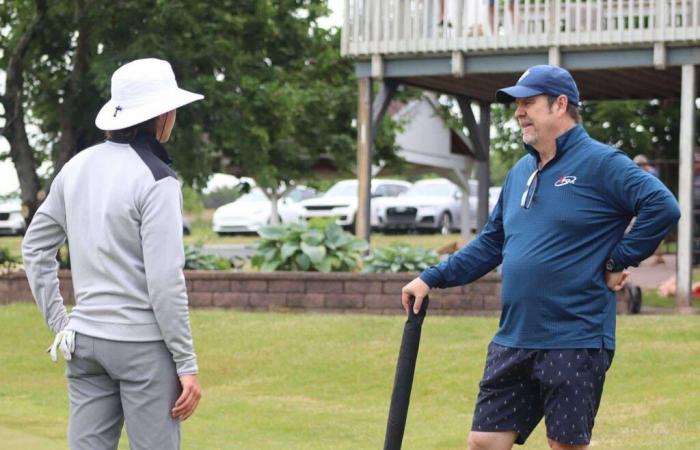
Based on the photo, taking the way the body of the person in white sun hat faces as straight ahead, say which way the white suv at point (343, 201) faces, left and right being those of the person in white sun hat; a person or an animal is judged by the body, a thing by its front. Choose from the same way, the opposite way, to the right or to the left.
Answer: the opposite way

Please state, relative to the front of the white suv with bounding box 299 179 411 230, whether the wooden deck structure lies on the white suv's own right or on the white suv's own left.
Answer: on the white suv's own left

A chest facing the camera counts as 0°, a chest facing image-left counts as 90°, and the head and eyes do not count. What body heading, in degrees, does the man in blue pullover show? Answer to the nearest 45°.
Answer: approximately 45°

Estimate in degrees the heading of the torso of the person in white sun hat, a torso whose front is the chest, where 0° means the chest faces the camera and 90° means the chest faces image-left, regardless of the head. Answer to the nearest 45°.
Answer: approximately 225°

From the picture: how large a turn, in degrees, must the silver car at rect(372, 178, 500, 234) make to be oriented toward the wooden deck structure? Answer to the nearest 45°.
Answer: approximately 45° to its left

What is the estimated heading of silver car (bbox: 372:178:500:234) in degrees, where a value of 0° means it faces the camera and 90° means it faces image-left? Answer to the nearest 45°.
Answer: approximately 45°

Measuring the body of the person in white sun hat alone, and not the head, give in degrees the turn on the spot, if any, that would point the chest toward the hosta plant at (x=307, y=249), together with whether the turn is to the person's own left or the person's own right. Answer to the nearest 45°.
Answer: approximately 45° to the person's own left

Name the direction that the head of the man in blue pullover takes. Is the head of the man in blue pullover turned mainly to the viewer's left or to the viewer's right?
to the viewer's left
